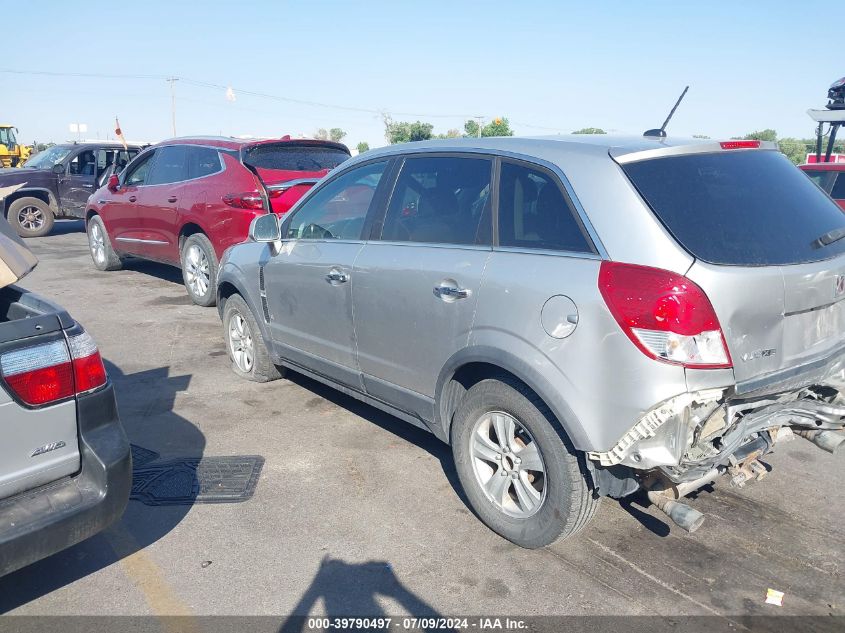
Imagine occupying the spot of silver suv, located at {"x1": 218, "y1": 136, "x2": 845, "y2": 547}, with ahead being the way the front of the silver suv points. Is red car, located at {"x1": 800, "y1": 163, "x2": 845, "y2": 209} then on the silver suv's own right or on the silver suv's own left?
on the silver suv's own right

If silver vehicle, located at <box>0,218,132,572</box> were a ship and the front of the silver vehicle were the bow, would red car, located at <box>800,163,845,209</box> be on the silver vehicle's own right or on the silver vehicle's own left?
on the silver vehicle's own right

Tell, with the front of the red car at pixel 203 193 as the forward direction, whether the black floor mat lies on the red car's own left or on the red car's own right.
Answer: on the red car's own left

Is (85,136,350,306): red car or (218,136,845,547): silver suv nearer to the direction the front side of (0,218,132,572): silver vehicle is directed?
the red car

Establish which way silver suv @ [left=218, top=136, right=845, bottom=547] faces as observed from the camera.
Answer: facing away from the viewer and to the left of the viewer

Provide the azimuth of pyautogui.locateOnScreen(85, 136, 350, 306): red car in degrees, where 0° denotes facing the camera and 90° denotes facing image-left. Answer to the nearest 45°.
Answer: approximately 135°

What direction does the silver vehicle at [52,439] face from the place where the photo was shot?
facing away from the viewer and to the left of the viewer

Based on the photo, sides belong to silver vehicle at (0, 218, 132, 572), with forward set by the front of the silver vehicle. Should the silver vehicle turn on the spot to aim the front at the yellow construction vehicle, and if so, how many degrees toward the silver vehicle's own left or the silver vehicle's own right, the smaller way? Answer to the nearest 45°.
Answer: approximately 45° to the silver vehicle's own right

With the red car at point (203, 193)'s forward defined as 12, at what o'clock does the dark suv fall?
The dark suv is roughly at 1 o'clock from the red car.

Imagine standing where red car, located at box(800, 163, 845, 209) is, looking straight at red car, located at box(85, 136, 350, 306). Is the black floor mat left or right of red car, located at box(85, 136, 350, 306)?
left
